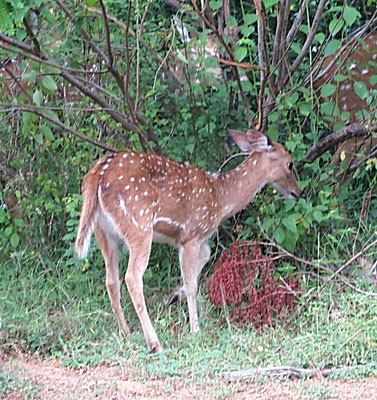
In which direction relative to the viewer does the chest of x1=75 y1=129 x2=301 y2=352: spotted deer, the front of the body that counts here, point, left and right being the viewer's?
facing away from the viewer and to the right of the viewer

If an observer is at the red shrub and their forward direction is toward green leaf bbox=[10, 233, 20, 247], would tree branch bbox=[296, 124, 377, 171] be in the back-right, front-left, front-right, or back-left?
back-right
